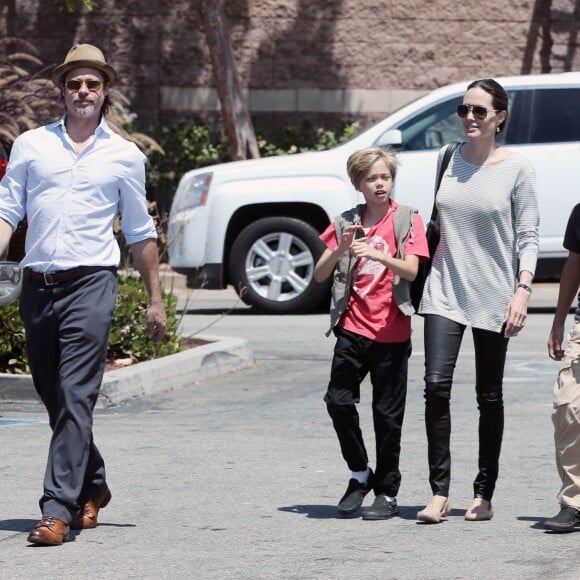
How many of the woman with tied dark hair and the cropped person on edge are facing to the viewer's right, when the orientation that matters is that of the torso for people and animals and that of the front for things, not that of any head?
0

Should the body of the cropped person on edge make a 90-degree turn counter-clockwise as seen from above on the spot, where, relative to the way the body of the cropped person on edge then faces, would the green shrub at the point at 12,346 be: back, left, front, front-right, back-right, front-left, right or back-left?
back

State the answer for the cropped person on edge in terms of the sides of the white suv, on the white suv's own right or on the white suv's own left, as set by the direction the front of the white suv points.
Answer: on the white suv's own left

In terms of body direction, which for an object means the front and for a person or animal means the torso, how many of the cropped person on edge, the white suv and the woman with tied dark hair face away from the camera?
0

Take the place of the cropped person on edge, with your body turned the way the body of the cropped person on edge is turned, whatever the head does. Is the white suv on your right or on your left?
on your right

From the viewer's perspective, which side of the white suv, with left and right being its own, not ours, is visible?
left

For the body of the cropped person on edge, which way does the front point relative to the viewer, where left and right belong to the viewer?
facing the viewer and to the left of the viewer

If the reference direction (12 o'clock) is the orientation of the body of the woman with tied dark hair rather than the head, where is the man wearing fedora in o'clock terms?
The man wearing fedora is roughly at 1 o'clock from the woman with tied dark hair.

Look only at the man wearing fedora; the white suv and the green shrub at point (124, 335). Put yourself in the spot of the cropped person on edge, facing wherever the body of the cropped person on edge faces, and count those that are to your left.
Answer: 0

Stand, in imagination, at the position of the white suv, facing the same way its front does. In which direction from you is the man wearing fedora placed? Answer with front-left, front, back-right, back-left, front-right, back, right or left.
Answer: left

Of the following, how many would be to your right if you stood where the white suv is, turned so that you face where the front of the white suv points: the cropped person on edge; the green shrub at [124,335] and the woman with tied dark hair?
0

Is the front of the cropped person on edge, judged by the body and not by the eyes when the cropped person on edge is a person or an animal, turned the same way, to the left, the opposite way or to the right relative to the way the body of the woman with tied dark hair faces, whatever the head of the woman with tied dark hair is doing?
the same way

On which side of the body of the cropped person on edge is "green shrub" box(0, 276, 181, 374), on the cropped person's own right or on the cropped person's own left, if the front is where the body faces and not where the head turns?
on the cropped person's own right

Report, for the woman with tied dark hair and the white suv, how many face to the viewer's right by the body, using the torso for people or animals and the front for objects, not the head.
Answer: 0

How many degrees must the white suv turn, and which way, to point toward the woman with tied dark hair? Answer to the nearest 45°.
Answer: approximately 90° to its left

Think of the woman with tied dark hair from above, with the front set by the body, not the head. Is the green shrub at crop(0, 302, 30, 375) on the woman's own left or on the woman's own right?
on the woman's own right

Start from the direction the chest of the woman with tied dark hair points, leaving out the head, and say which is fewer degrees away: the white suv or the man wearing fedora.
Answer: the man wearing fedora
